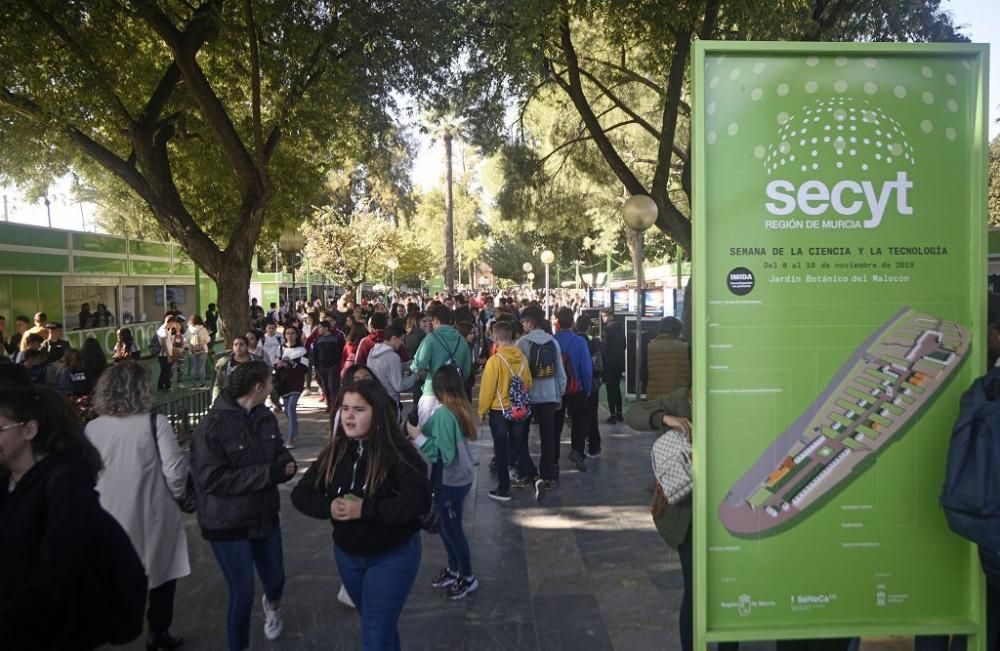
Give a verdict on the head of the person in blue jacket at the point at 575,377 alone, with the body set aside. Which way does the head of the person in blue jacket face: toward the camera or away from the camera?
away from the camera

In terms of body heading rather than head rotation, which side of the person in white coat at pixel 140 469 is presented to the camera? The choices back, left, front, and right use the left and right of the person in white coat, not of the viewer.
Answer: back

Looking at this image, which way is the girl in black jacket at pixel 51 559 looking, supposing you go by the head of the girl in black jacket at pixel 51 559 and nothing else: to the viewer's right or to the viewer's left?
to the viewer's left

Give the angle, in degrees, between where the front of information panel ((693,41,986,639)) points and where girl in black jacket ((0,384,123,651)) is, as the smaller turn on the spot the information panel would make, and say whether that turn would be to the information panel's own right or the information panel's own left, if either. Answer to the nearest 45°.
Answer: approximately 45° to the information panel's own right
